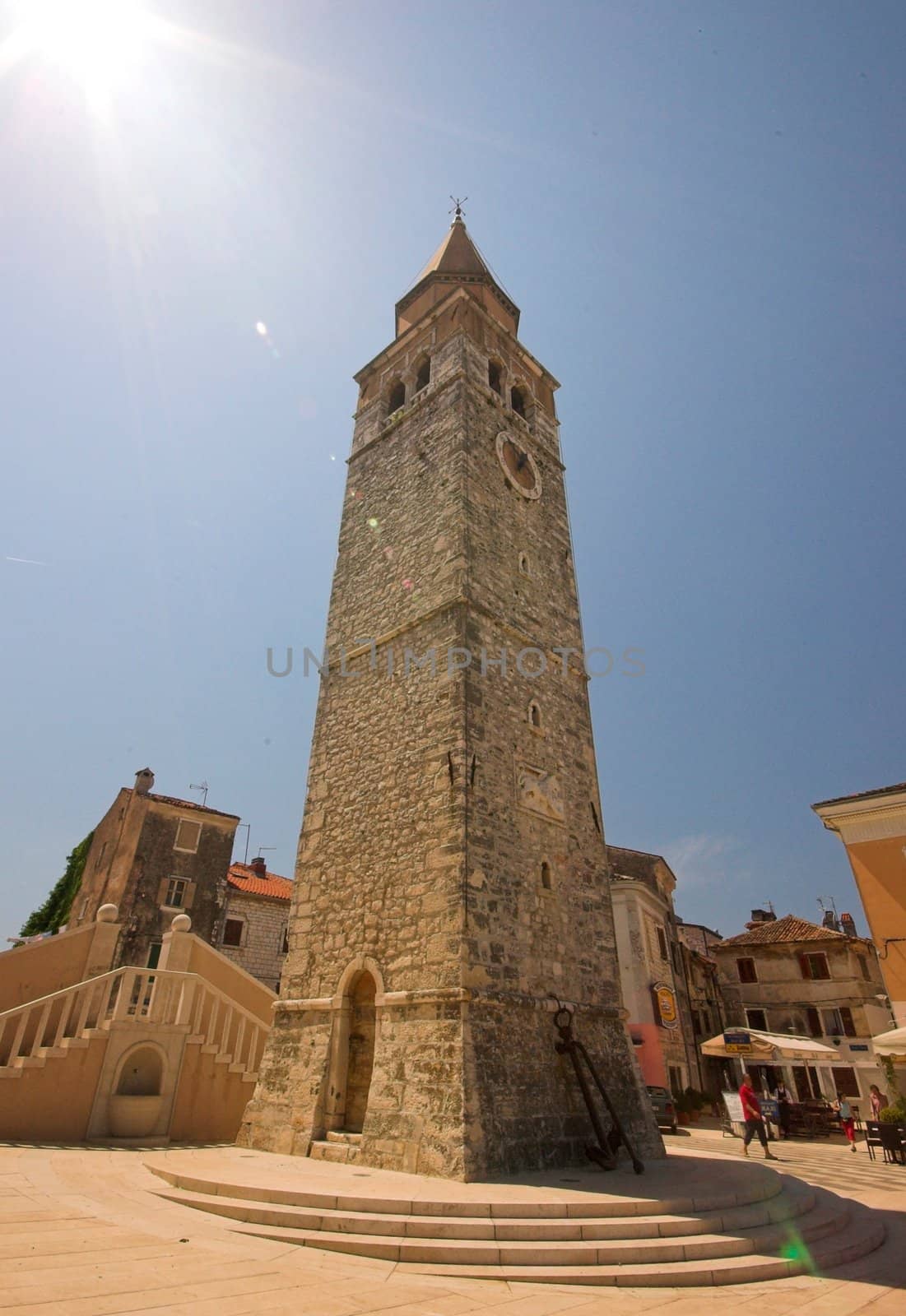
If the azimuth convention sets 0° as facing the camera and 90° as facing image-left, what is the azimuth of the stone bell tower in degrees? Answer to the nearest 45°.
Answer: approximately 45°

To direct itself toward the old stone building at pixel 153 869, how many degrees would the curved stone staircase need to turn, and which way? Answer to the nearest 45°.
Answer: approximately 135° to its right

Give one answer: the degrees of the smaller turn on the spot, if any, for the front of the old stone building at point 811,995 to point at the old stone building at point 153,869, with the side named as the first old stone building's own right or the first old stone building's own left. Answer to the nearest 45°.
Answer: approximately 45° to the first old stone building's own right

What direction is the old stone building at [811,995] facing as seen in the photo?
toward the camera

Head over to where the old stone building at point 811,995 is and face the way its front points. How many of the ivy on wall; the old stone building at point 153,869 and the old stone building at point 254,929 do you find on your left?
0

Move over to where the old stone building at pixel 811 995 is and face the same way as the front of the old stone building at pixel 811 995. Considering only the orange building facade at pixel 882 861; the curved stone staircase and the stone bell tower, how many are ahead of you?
3

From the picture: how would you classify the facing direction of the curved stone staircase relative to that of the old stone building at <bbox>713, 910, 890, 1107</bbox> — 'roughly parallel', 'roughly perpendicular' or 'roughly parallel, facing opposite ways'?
roughly parallel

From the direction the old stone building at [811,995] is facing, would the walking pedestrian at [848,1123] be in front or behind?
in front

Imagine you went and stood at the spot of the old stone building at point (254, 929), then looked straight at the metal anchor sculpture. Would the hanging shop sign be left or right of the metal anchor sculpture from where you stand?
left

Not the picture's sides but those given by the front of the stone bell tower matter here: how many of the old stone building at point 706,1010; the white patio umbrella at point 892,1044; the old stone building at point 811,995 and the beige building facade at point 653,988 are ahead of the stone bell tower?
0

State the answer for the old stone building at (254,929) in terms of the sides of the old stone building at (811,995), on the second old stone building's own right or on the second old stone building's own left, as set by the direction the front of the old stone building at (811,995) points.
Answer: on the second old stone building's own right

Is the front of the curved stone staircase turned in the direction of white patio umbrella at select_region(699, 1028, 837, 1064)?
no

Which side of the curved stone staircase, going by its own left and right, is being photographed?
front

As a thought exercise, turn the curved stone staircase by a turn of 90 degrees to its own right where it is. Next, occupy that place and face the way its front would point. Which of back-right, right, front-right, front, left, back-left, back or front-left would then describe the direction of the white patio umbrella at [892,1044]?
back-right

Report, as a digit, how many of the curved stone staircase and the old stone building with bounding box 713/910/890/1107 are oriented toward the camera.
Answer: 2

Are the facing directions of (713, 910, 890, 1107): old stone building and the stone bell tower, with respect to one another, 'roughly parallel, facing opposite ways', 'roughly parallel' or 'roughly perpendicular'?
roughly parallel

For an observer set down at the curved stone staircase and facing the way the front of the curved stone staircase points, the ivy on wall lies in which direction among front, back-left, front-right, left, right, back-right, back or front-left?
back-right

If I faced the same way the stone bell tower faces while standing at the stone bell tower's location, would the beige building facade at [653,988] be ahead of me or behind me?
behind
